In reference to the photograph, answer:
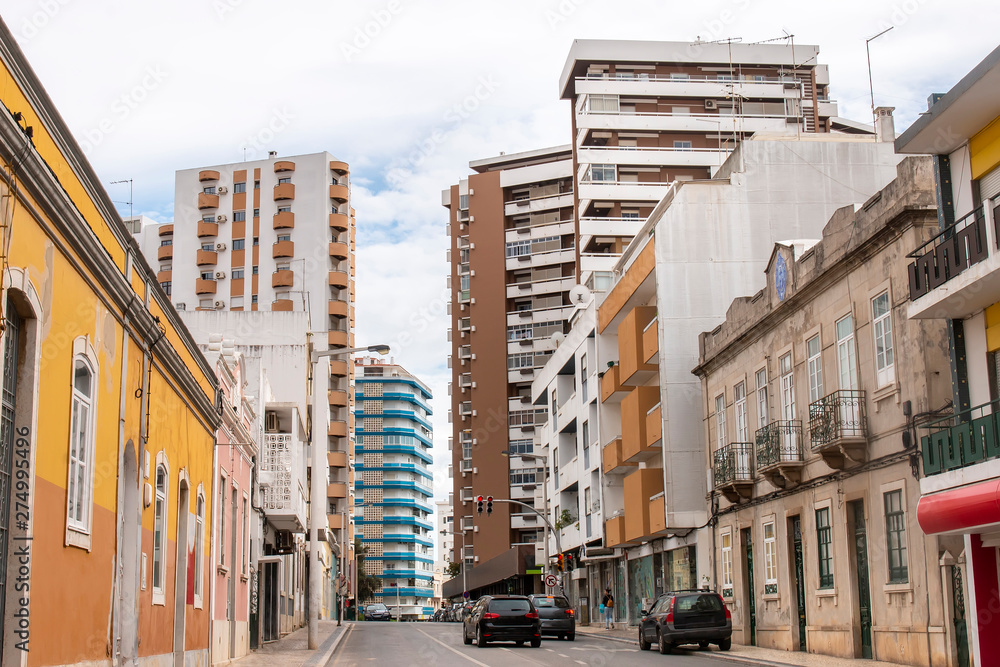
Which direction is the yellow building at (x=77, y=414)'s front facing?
to the viewer's right

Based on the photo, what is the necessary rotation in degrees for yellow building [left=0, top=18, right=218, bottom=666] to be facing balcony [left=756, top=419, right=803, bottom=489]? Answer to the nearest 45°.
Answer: approximately 45° to its left

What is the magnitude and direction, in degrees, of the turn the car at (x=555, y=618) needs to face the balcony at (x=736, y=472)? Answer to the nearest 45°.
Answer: approximately 135° to its right

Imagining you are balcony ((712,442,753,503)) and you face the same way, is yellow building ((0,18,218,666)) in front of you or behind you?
in front

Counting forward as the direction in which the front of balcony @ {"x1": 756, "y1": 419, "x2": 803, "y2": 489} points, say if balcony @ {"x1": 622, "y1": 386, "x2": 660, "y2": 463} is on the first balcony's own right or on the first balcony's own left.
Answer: on the first balcony's own right

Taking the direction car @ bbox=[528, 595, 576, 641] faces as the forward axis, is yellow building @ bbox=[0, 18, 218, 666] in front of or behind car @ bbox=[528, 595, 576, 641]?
behind

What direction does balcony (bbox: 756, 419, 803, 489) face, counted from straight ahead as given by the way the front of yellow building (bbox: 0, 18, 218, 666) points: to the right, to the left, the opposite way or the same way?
the opposite way

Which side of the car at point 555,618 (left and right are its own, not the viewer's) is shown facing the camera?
back

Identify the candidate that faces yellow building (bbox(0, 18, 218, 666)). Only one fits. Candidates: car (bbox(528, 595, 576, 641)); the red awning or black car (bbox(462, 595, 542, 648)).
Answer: the red awning

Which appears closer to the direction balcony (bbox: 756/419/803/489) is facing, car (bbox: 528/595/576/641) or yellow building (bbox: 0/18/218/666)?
the yellow building

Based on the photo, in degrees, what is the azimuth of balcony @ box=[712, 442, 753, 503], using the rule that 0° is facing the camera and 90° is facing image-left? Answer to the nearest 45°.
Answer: approximately 45°

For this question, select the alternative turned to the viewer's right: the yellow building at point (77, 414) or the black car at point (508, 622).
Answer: the yellow building

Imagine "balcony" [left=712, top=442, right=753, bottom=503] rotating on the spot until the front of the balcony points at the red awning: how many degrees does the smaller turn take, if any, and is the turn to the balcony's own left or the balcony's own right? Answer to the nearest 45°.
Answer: approximately 45° to the balcony's own left

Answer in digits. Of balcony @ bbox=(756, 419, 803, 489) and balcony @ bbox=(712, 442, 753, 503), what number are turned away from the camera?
0

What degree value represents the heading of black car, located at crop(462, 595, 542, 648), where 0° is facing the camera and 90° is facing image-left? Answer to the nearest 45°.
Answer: approximately 180°
